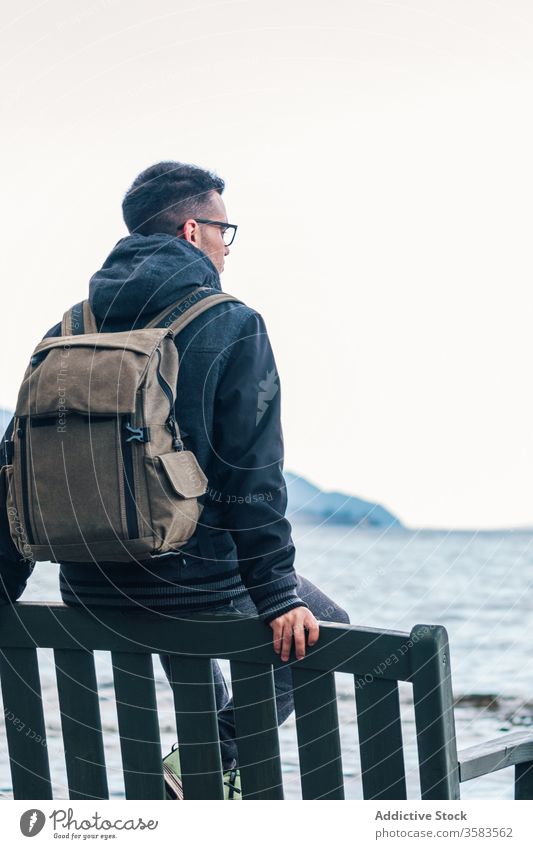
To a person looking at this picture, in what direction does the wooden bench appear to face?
facing away from the viewer and to the right of the viewer

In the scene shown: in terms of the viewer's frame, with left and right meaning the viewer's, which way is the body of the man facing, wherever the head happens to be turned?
facing away from the viewer and to the right of the viewer

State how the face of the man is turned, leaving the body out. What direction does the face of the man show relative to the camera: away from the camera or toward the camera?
away from the camera
